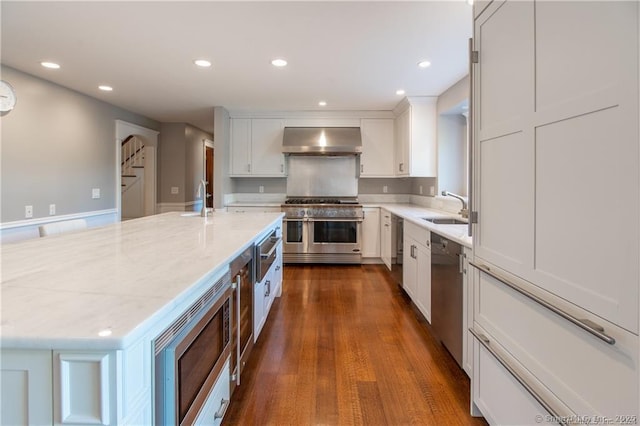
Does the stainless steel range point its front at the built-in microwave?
yes

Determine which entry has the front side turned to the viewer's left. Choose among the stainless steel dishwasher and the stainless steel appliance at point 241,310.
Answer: the stainless steel dishwasher

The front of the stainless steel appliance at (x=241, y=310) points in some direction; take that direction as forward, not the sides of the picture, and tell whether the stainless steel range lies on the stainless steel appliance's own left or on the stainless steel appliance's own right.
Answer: on the stainless steel appliance's own left

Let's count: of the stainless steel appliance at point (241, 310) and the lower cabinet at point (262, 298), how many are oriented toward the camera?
0

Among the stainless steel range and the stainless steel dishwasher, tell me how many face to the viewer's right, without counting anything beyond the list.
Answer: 0

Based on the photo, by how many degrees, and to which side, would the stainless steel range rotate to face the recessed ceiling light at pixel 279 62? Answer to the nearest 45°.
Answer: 0° — it already faces it

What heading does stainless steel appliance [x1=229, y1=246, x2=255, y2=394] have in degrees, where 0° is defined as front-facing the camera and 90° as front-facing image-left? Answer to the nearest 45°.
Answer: approximately 270°

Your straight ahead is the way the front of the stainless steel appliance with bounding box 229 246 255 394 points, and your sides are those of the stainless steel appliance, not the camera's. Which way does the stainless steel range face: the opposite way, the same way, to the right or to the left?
to the right

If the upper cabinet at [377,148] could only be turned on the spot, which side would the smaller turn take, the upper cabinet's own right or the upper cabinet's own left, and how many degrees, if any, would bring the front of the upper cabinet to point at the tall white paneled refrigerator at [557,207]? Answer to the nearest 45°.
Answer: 0° — it already faces it

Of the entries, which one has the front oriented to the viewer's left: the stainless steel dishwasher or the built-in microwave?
the stainless steel dishwasher

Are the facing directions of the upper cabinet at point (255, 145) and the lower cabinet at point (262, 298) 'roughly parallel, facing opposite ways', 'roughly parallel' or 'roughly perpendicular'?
roughly perpendicular

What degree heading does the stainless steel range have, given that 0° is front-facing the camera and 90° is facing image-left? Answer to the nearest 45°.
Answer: approximately 0°

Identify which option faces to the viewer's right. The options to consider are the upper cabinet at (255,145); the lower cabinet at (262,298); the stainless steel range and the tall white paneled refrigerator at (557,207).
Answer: the lower cabinet

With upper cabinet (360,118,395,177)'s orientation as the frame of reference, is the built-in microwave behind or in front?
in front
